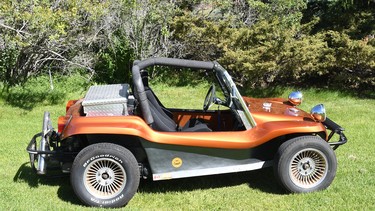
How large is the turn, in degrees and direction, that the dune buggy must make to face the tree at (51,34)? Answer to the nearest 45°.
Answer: approximately 135° to its left

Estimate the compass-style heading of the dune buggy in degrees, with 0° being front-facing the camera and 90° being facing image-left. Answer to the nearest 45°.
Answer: approximately 270°
